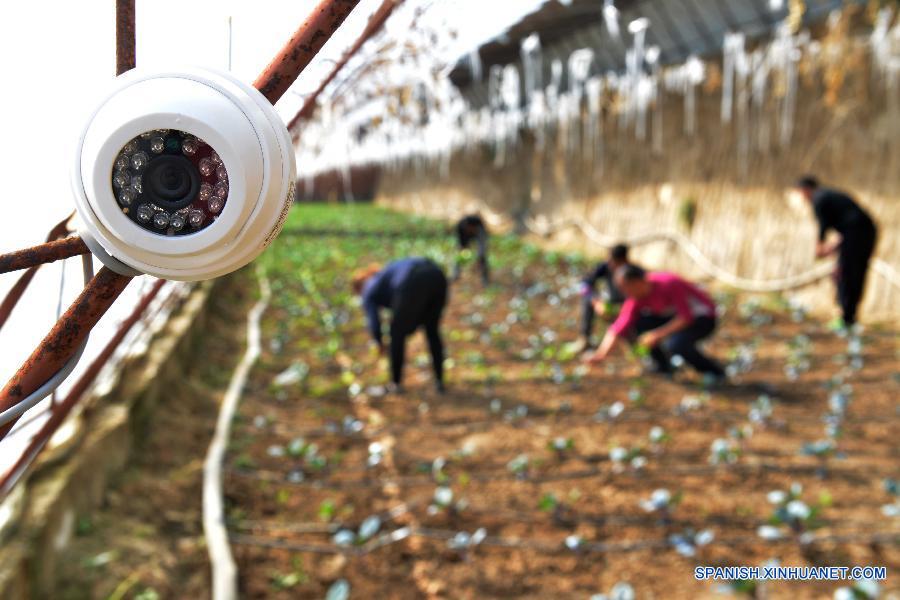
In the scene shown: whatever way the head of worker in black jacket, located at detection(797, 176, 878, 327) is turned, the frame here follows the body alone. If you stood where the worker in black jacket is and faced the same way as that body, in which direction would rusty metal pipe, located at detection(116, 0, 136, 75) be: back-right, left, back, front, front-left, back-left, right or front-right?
left

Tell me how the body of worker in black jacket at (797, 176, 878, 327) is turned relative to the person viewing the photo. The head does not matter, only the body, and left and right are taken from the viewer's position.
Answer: facing to the left of the viewer

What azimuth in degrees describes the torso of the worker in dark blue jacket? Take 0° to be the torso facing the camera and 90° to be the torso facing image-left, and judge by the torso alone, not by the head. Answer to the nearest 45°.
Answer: approximately 135°

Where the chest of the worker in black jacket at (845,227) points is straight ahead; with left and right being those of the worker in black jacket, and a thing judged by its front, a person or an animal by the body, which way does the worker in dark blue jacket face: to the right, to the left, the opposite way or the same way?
the same way

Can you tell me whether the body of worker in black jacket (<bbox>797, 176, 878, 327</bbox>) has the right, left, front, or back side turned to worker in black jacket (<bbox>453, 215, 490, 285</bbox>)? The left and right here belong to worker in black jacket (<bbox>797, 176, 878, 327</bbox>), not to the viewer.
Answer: front

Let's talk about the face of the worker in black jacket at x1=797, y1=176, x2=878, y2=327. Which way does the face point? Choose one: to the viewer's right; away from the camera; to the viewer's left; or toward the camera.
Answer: to the viewer's left
